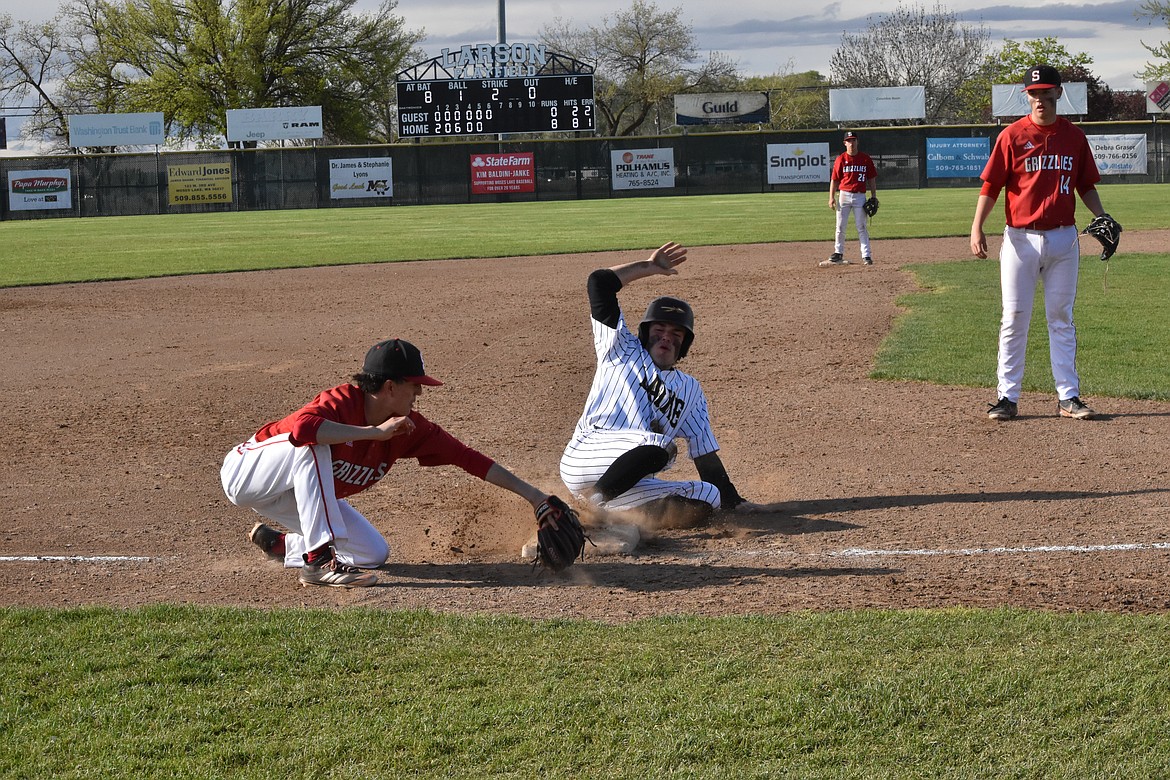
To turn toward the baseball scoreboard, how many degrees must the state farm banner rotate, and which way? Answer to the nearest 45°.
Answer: approximately 180°

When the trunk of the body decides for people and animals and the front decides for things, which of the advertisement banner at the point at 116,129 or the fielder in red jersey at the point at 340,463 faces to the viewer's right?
the fielder in red jersey

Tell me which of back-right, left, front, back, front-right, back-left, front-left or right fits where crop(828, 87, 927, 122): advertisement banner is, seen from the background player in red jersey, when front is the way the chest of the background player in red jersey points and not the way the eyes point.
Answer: back

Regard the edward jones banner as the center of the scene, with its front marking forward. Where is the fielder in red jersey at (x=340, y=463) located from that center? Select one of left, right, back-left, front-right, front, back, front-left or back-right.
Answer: front

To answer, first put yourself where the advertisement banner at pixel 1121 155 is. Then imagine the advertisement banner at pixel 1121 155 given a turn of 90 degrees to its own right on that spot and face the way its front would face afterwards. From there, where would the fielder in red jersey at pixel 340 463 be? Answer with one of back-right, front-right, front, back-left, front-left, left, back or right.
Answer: left

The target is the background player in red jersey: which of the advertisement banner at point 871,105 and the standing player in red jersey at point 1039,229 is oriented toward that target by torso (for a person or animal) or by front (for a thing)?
the advertisement banner

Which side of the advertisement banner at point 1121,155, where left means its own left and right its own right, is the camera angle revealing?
front

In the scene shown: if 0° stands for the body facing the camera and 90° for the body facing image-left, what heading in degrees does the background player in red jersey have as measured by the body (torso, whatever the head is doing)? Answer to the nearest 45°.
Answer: approximately 0°

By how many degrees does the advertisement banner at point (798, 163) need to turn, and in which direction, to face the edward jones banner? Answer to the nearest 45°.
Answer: approximately 90° to its right

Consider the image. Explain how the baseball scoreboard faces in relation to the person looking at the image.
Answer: facing the viewer

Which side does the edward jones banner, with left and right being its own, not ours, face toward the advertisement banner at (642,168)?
left

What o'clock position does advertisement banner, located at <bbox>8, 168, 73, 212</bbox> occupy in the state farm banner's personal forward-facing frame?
The advertisement banner is roughly at 3 o'clock from the state farm banner.

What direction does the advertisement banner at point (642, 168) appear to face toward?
toward the camera
